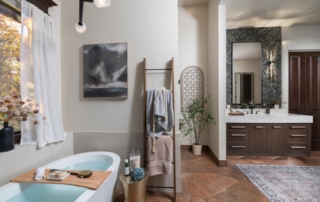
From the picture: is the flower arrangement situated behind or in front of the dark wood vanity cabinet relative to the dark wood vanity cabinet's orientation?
in front

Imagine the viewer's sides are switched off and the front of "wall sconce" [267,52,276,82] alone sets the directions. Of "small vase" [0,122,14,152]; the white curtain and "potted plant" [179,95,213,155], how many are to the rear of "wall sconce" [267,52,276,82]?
0

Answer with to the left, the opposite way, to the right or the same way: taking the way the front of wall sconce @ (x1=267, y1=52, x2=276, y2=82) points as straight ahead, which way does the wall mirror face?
the same way

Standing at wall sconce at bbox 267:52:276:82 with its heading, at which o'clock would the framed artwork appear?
The framed artwork is roughly at 1 o'clock from the wall sconce.

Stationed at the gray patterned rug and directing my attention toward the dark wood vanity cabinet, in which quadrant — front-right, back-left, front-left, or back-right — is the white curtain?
back-left

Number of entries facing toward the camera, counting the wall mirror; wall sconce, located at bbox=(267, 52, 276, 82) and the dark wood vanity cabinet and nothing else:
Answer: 3

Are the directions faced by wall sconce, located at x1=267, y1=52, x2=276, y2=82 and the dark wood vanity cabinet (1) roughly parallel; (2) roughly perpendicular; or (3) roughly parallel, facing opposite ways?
roughly parallel

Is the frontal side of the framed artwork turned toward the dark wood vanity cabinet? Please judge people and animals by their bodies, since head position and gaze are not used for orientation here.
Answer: no

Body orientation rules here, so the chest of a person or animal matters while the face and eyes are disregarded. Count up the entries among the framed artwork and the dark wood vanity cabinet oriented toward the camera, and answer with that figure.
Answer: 2

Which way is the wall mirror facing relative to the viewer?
toward the camera

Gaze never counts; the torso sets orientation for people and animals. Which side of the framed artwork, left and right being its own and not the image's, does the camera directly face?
front

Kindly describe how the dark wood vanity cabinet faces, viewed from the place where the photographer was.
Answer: facing the viewer

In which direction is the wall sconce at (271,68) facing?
toward the camera

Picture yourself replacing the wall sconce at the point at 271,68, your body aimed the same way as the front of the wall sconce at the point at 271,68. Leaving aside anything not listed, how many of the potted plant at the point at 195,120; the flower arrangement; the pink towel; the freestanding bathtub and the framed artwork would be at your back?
0

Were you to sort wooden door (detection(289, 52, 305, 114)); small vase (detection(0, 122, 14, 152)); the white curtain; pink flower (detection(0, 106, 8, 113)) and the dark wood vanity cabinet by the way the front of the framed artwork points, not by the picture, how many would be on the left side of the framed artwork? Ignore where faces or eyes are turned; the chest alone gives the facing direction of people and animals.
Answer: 2

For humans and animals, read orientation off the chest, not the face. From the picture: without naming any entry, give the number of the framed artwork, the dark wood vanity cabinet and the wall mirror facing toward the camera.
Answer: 3
